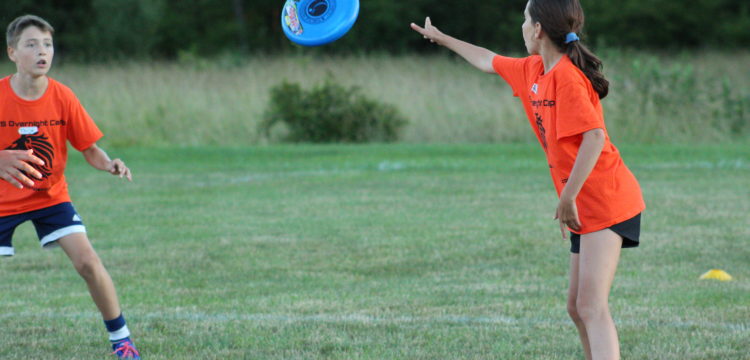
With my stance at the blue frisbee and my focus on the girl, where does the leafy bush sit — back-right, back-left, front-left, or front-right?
back-left

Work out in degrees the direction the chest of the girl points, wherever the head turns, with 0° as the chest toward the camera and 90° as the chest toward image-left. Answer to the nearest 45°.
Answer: approximately 90°

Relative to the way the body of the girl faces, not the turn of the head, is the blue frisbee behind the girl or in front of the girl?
in front

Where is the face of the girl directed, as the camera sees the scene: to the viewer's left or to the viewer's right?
to the viewer's left

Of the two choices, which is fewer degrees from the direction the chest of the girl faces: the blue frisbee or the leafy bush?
the blue frisbee

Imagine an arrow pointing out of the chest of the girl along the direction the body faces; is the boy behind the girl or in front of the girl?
in front
